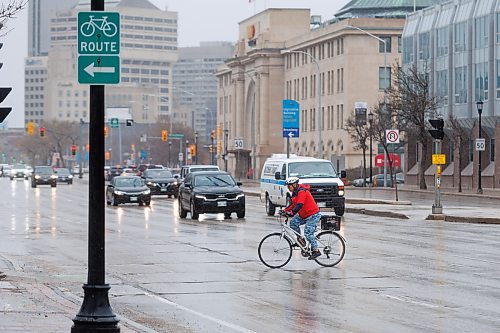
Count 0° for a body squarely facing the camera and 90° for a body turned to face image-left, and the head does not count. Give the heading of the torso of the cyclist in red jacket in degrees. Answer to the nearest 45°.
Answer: approximately 90°

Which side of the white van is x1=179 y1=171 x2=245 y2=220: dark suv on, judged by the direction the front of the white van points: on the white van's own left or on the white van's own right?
on the white van's own right

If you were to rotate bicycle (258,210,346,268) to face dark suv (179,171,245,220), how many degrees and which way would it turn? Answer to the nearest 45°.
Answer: approximately 90° to its right

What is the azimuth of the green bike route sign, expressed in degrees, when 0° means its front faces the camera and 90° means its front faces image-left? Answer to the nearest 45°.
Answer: approximately 0°

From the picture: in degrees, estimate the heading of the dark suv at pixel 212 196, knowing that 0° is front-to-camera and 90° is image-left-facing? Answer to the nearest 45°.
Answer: approximately 315°

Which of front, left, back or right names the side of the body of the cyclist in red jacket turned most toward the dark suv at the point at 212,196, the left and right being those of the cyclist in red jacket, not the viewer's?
right
